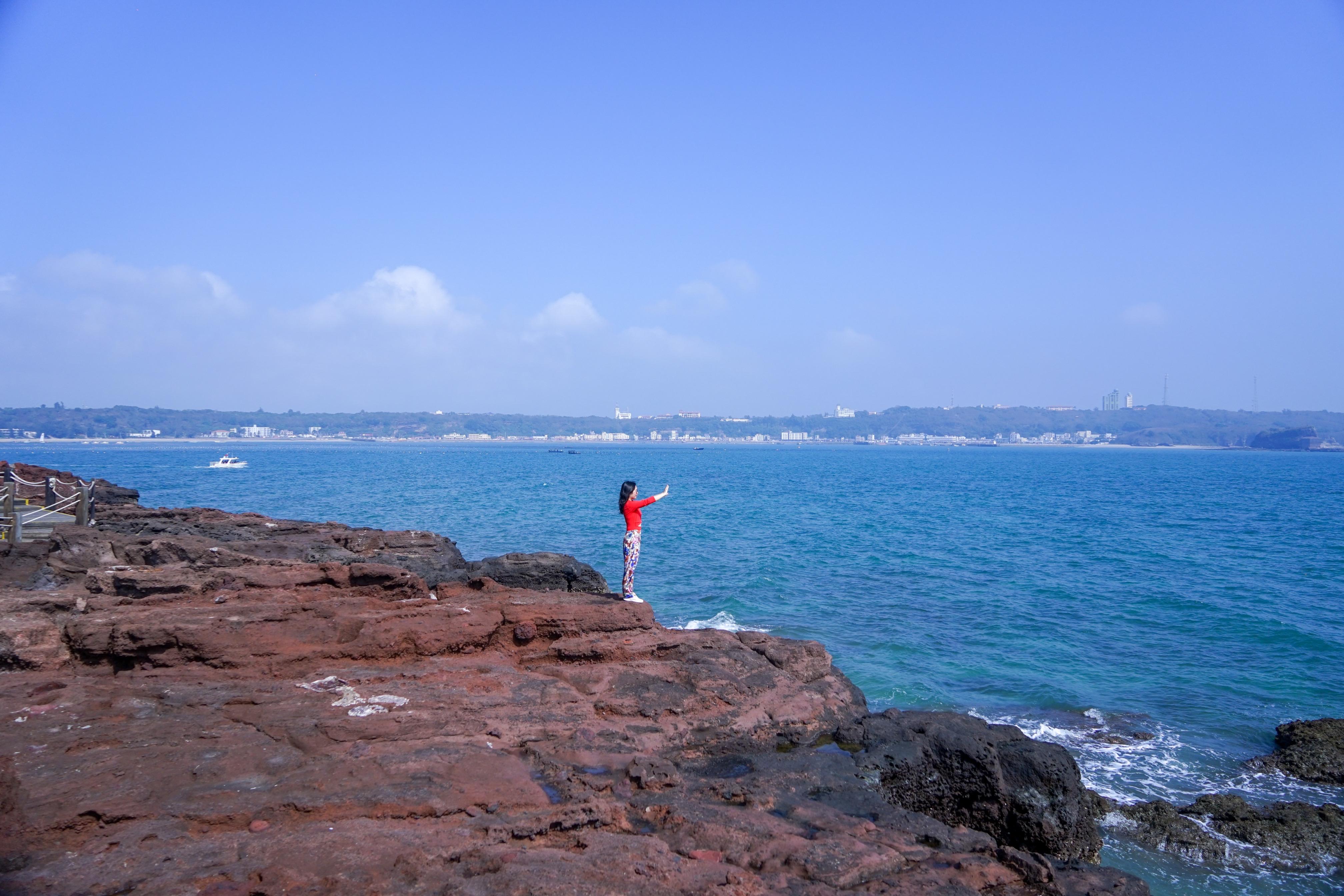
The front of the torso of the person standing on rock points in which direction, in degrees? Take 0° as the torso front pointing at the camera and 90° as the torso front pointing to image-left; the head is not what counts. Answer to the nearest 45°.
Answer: approximately 270°

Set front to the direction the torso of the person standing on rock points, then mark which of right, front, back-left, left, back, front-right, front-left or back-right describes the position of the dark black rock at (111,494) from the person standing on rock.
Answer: back-left

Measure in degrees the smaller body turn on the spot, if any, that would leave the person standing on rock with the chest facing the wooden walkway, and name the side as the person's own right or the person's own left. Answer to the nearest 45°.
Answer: approximately 135° to the person's own left

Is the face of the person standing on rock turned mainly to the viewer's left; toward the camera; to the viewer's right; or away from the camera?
to the viewer's right

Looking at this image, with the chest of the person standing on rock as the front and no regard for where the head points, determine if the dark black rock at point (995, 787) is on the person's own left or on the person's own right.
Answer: on the person's own right
